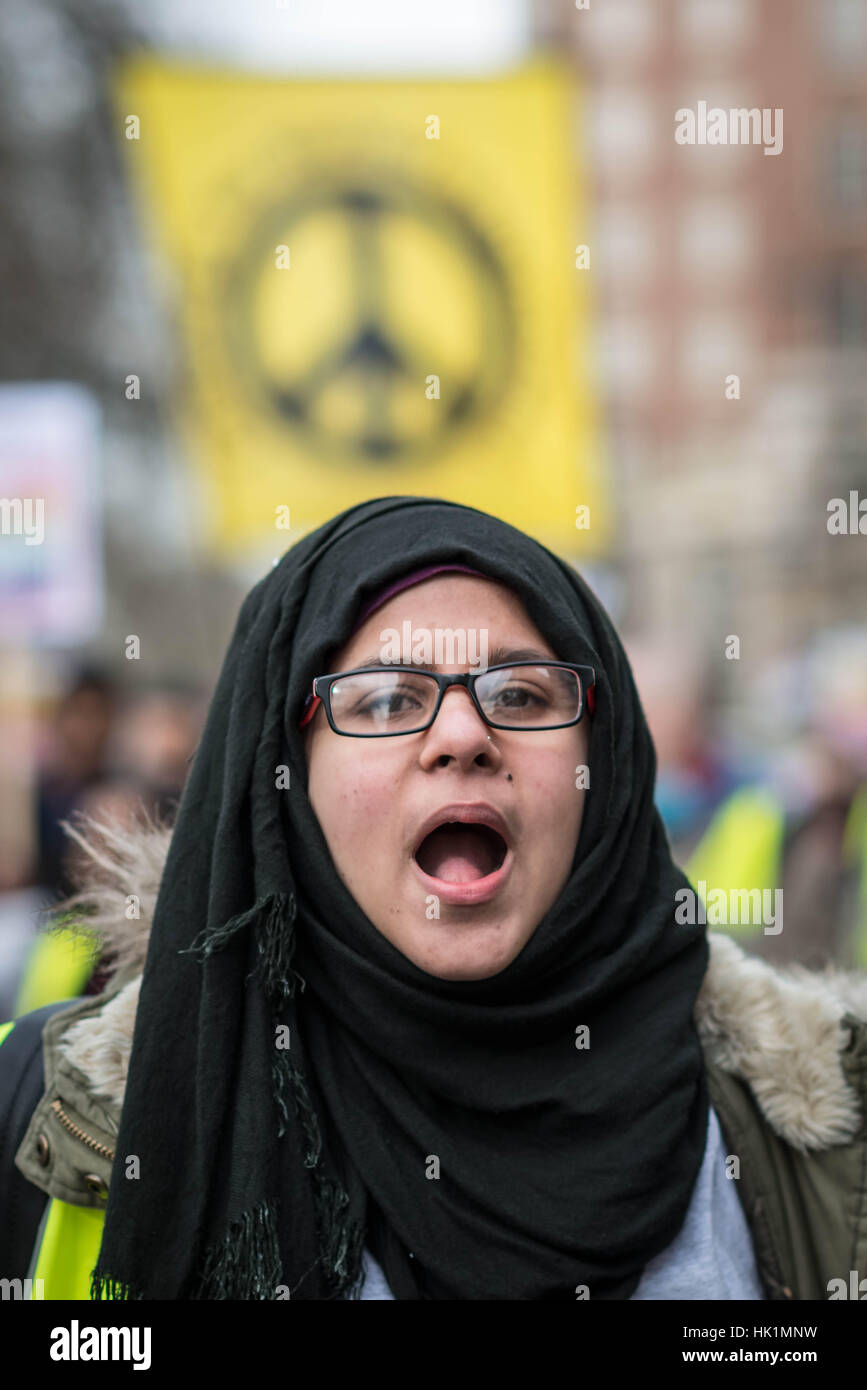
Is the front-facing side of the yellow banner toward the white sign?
no

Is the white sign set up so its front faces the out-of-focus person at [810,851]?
no

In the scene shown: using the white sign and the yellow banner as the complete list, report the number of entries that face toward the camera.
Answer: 2

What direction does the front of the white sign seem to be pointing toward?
toward the camera

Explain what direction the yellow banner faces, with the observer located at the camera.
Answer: facing the viewer

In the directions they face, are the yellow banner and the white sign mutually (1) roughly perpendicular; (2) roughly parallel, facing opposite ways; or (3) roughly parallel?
roughly parallel

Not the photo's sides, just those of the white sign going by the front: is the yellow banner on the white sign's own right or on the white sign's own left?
on the white sign's own left
